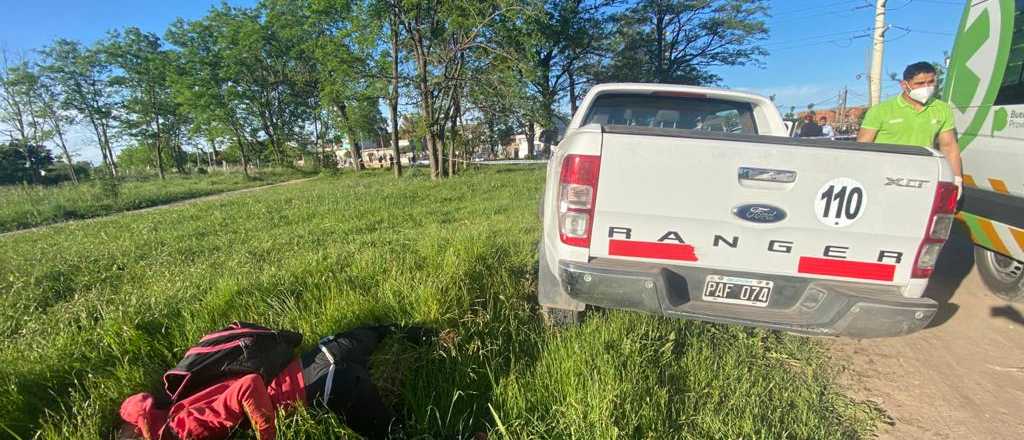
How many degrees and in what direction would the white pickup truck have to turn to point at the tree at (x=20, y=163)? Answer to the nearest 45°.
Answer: approximately 90° to its left

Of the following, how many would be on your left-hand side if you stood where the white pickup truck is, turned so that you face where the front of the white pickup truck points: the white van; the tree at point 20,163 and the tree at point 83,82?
2

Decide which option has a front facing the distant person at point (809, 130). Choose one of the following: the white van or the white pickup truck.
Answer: the white pickup truck

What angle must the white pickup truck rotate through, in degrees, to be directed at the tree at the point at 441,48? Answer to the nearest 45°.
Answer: approximately 45° to its left

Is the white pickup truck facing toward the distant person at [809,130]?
yes

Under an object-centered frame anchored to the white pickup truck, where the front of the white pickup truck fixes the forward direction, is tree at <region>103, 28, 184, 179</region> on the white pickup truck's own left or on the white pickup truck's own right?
on the white pickup truck's own left

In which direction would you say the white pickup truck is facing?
away from the camera

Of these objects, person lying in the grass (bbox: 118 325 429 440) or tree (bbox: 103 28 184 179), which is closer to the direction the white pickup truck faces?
the tree
